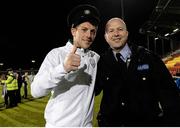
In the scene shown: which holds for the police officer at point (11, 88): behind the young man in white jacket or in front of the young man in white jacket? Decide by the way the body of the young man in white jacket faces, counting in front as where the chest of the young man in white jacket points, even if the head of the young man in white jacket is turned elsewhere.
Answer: behind

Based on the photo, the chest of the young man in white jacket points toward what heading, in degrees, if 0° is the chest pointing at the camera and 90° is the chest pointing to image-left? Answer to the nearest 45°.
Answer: approximately 315°

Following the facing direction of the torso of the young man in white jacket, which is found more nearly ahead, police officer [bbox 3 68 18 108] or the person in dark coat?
the person in dark coat

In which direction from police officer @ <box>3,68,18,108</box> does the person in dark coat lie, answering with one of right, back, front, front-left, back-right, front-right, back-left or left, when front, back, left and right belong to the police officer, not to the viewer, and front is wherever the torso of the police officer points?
left

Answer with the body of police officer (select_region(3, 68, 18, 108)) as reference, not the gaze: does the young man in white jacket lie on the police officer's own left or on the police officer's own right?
on the police officer's own left
